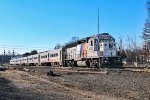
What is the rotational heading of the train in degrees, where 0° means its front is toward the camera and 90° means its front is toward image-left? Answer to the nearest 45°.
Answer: approximately 315°
